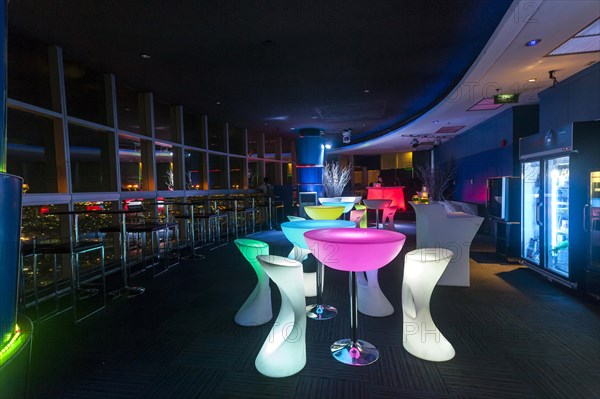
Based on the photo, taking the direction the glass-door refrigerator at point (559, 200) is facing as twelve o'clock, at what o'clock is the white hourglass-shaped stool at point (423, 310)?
The white hourglass-shaped stool is roughly at 11 o'clock from the glass-door refrigerator.

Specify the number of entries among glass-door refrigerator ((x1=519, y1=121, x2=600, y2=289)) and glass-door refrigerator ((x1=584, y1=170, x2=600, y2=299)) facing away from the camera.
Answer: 0

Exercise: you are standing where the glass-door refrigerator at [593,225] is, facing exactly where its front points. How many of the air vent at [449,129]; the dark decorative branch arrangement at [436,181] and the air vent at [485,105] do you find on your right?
3

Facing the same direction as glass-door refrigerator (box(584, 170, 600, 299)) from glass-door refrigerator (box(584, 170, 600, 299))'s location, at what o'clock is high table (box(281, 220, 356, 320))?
The high table is roughly at 12 o'clock from the glass-door refrigerator.

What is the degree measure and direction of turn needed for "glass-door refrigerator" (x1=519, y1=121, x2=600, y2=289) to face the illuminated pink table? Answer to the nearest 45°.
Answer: approximately 45° to its left

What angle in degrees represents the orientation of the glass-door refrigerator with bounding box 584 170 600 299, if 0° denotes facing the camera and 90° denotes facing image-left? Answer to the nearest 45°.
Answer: approximately 45°

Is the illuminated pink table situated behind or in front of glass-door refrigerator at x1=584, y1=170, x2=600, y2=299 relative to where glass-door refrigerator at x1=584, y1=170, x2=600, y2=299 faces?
in front

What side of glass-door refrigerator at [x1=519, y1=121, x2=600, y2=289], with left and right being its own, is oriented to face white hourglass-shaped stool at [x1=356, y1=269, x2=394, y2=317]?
front

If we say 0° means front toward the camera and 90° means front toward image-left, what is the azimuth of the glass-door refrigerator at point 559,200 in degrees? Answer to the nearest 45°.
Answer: approximately 45°

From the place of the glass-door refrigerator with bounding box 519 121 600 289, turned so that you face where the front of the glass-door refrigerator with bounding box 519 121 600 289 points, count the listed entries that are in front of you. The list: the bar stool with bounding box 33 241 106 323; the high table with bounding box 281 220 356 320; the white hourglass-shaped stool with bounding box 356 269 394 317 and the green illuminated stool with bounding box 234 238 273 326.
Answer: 4

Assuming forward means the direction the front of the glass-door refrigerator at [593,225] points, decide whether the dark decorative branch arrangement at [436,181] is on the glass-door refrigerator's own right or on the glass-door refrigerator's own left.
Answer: on the glass-door refrigerator's own right

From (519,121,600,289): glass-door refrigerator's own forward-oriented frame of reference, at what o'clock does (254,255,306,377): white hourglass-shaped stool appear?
The white hourglass-shaped stool is roughly at 11 o'clock from the glass-door refrigerator.

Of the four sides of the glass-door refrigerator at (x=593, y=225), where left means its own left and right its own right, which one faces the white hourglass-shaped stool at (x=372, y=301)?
front

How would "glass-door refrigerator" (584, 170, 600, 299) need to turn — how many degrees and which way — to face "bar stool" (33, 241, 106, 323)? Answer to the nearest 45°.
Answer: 0° — it already faces it

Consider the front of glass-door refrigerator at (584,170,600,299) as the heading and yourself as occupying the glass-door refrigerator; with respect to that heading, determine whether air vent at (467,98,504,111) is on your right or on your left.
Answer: on your right
